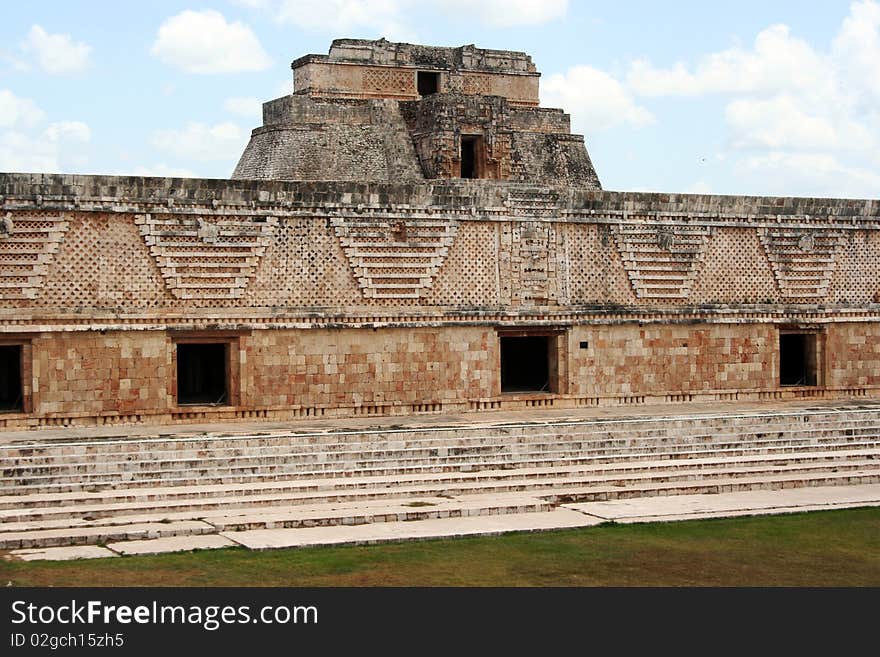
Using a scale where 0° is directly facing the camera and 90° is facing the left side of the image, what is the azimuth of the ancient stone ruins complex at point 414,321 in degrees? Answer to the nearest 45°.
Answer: approximately 0°
